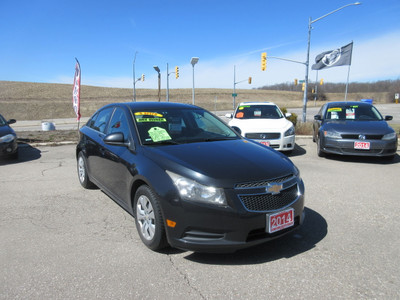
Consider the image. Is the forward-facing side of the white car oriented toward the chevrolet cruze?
yes

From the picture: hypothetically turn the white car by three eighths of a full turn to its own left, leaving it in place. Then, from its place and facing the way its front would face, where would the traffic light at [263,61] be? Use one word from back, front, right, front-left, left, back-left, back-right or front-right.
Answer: front-left

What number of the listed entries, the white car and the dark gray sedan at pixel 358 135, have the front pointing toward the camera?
2

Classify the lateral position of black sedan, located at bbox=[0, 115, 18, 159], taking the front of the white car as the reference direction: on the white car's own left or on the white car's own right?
on the white car's own right

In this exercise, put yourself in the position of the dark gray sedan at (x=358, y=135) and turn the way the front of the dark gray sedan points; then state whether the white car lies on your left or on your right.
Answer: on your right

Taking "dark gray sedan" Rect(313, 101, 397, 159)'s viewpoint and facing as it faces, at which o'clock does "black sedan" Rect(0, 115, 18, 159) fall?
"black sedan" Rect(0, 115, 18, 159) is roughly at 2 o'clock from "dark gray sedan" Rect(313, 101, 397, 159).

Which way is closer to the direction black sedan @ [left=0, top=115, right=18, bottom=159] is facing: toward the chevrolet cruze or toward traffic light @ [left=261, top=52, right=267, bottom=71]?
the chevrolet cruze

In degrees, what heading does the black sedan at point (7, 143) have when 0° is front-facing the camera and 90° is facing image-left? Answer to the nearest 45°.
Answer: approximately 315°
